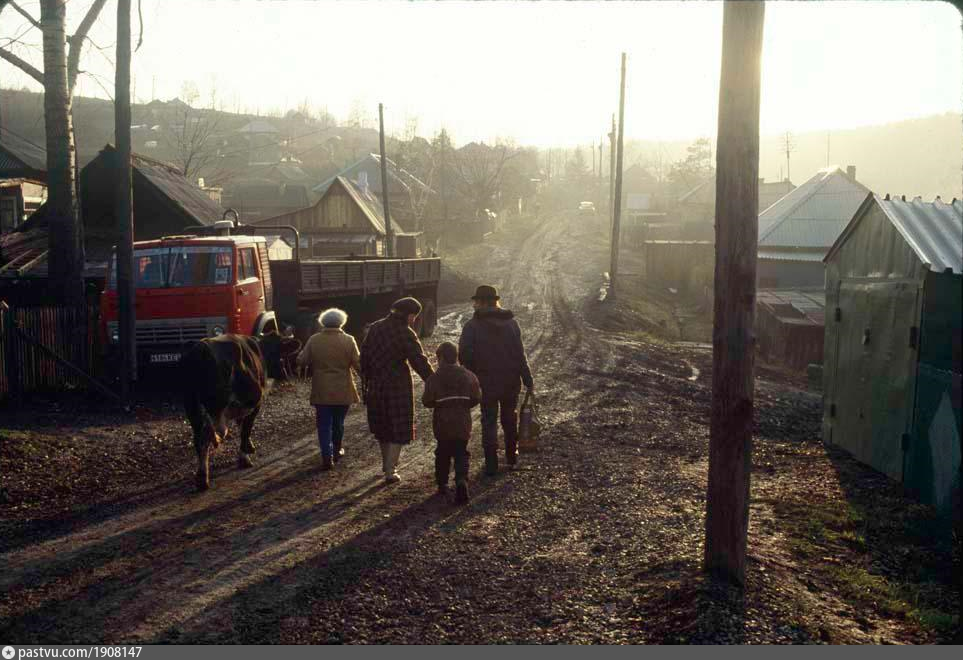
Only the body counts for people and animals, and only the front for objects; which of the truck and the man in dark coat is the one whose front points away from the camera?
the man in dark coat

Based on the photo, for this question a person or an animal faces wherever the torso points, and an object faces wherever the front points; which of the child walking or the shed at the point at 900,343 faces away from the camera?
the child walking

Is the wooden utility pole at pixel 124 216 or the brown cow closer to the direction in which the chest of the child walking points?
the wooden utility pole

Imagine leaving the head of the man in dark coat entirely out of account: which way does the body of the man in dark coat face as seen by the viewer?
away from the camera

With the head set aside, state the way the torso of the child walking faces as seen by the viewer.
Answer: away from the camera

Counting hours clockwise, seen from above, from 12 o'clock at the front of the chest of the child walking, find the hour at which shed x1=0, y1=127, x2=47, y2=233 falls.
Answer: The shed is roughly at 11 o'clock from the child walking.

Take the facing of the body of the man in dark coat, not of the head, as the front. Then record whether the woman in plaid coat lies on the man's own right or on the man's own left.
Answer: on the man's own left

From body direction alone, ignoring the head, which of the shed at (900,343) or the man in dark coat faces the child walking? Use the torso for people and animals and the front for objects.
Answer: the shed

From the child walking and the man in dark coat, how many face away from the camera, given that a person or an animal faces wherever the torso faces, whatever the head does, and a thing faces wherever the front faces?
2

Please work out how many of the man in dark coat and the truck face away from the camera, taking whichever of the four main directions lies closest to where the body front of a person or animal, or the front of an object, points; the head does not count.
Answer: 1

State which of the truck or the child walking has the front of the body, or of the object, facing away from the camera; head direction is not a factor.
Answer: the child walking

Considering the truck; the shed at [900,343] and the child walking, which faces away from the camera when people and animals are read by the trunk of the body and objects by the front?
the child walking

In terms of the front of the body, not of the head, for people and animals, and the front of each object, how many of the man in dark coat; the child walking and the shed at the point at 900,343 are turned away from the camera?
2

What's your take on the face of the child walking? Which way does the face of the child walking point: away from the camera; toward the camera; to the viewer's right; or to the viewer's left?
away from the camera

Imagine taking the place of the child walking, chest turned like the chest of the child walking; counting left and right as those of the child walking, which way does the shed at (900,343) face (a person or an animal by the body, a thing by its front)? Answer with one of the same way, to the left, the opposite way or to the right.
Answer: to the left
